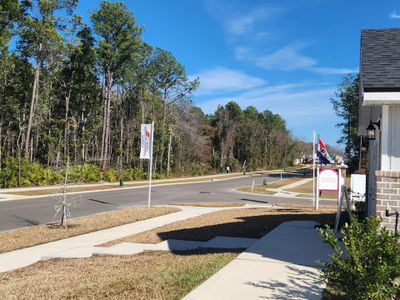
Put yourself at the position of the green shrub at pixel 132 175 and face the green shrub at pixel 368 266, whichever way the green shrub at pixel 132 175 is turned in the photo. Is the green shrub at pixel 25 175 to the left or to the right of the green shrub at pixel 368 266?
right

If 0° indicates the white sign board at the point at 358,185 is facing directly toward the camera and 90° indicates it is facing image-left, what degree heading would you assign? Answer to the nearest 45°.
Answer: approximately 0°

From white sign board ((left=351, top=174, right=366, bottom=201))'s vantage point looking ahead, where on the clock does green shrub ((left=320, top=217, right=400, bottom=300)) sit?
The green shrub is roughly at 12 o'clock from the white sign board.

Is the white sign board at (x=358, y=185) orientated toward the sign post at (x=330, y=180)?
no
